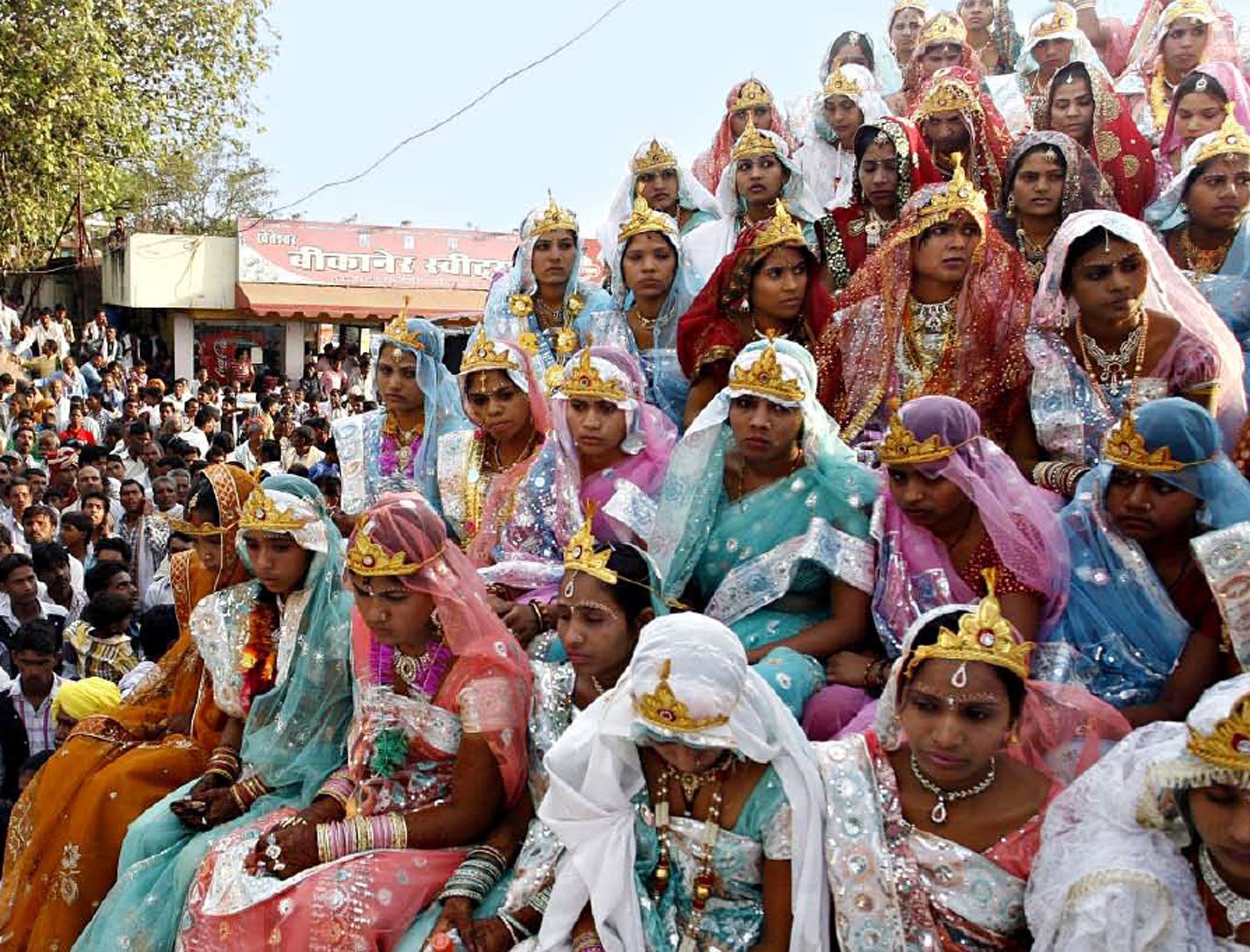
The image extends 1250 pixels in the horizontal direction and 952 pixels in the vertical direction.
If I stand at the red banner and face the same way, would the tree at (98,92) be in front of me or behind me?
in front

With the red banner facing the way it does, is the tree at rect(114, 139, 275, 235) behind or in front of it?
behind

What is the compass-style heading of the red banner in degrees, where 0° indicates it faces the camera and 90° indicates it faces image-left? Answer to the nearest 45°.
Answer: approximately 0°
